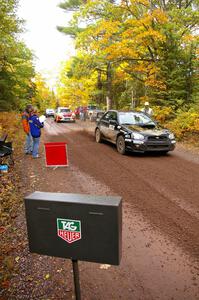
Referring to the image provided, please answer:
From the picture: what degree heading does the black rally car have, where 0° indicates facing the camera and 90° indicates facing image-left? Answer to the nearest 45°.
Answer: approximately 315°

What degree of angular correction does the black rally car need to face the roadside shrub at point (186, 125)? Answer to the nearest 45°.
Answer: approximately 90° to its left
